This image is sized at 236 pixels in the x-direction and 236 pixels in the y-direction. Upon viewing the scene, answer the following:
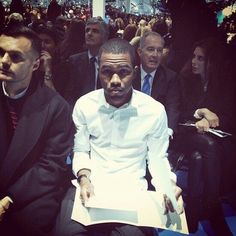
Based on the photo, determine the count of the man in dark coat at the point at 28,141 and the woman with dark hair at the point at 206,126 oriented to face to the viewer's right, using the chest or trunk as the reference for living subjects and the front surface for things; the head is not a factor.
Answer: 0

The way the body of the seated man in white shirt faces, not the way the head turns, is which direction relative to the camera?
toward the camera

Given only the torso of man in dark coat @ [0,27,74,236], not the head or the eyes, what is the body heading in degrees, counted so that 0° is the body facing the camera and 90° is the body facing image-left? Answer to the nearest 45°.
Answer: approximately 45°

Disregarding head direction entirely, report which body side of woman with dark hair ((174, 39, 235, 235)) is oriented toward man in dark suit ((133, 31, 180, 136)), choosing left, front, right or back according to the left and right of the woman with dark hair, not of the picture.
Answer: right

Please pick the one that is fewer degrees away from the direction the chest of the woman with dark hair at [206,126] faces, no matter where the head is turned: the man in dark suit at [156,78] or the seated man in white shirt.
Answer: the seated man in white shirt

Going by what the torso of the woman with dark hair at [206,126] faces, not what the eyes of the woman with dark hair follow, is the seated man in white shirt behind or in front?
in front

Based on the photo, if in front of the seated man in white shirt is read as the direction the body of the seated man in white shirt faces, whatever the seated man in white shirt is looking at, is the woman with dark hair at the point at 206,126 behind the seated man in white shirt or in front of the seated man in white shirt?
behind

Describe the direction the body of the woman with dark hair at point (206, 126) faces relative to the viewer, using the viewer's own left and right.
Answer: facing the viewer and to the left of the viewer
